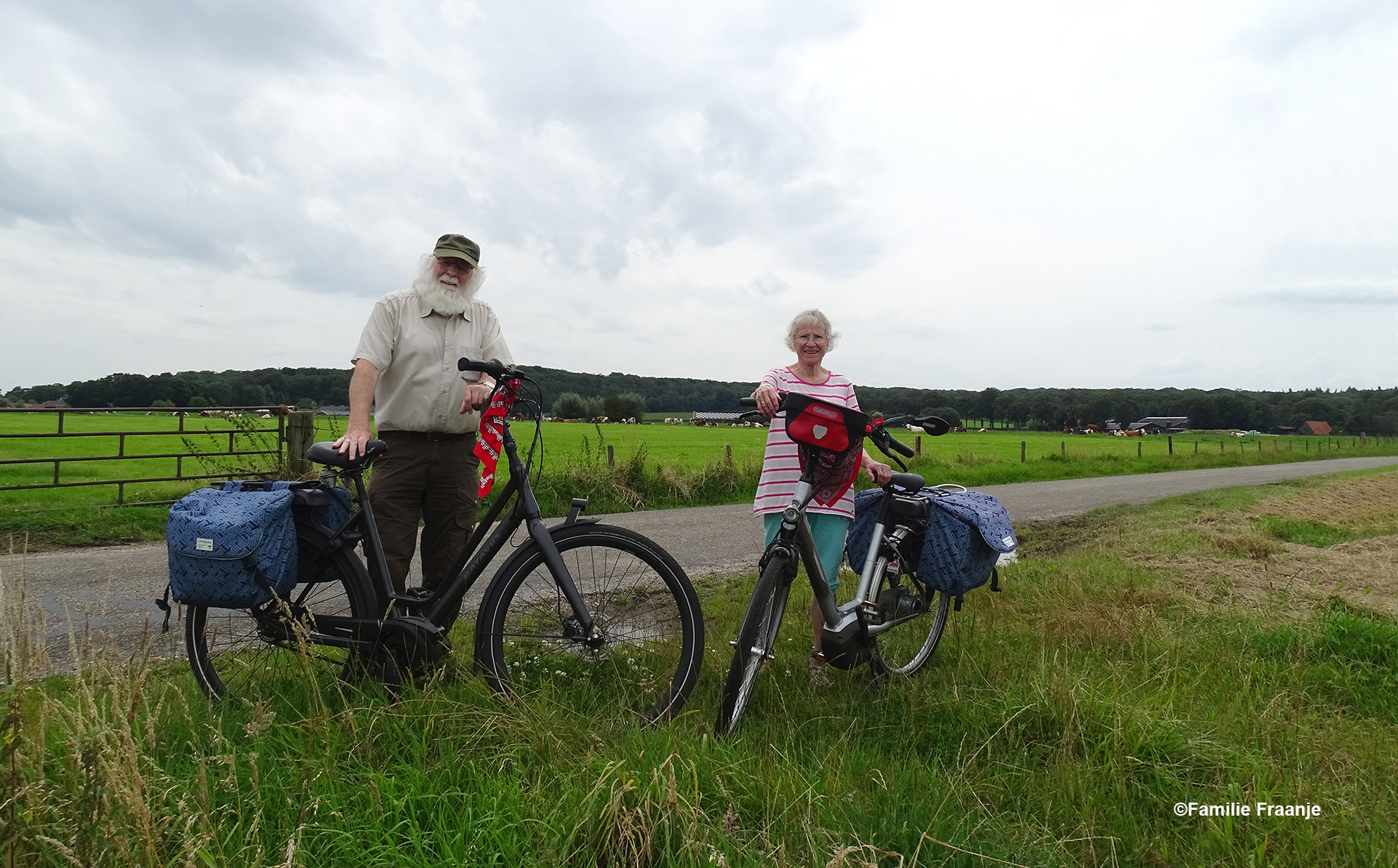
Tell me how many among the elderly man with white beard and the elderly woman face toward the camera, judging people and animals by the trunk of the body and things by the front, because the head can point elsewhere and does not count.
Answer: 2

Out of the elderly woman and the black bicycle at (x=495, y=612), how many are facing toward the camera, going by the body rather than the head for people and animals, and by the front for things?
1

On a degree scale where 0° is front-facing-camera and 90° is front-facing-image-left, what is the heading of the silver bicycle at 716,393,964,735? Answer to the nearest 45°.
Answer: approximately 45°

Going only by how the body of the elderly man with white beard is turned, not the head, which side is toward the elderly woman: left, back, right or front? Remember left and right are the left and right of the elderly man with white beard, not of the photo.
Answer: left

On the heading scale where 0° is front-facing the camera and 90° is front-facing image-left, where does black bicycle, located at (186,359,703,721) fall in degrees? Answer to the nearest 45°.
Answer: approximately 270°

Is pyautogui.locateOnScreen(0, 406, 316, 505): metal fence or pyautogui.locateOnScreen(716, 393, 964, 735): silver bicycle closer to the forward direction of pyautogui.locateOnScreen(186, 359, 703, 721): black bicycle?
the silver bicycle

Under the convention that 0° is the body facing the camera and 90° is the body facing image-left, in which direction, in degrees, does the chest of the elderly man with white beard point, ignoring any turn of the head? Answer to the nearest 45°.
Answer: approximately 0°
